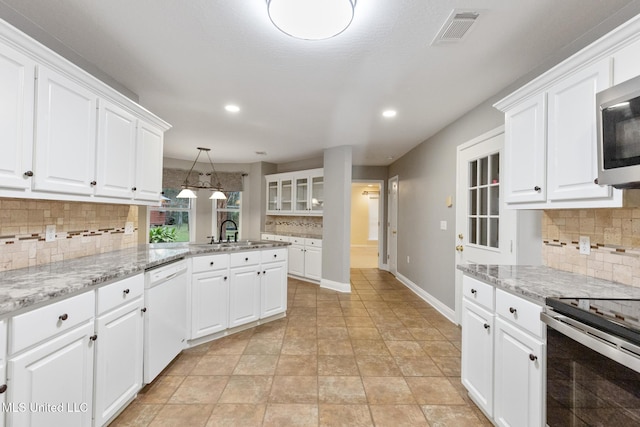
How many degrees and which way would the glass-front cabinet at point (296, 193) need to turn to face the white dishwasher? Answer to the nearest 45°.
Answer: approximately 45° to its left

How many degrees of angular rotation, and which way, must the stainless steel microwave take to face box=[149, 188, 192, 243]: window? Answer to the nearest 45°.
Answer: approximately 45° to its right

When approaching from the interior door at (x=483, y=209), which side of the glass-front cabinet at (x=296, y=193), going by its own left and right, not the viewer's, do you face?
left

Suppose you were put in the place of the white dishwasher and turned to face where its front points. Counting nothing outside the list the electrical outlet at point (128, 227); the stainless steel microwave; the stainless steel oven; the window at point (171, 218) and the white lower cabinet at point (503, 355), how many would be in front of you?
3

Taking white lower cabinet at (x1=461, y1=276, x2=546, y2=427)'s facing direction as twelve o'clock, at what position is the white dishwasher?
The white dishwasher is roughly at 1 o'clock from the white lower cabinet.

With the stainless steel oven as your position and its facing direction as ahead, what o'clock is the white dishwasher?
The white dishwasher is roughly at 1 o'clock from the stainless steel oven.

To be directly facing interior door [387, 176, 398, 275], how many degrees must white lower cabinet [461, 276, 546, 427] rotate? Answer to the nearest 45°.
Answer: approximately 90° to its right

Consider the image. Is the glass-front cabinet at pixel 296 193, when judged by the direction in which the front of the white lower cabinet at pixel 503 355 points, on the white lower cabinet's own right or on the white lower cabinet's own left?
on the white lower cabinet's own right

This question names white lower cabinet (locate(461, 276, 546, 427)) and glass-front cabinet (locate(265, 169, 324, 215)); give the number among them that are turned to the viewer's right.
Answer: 0

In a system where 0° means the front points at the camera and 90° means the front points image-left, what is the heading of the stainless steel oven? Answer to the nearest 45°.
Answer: approximately 45°

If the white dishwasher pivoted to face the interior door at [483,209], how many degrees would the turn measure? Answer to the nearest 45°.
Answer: approximately 45° to its left

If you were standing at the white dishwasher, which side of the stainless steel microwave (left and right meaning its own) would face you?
front

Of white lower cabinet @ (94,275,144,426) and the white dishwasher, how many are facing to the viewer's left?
0

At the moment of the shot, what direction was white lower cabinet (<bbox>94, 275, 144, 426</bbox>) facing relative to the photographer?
facing the viewer and to the right of the viewer

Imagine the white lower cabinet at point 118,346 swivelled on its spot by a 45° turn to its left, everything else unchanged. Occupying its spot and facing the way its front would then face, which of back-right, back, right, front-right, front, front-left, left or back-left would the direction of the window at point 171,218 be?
left
